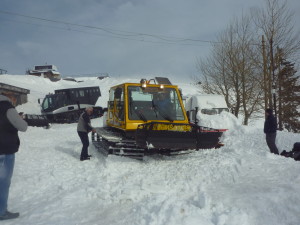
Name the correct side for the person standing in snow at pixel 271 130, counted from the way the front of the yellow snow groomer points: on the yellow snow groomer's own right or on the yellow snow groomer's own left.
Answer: on the yellow snow groomer's own left

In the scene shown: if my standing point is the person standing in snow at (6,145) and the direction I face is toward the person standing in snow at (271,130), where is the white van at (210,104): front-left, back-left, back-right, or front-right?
front-left

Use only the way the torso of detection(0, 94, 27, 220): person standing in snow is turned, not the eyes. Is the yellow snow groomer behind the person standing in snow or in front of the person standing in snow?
in front

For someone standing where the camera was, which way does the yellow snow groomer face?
facing the viewer and to the right of the viewer

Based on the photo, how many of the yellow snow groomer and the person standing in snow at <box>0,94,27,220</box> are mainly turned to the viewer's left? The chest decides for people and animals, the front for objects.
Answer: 0

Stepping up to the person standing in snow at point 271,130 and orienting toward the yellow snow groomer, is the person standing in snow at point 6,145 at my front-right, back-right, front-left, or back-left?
front-left

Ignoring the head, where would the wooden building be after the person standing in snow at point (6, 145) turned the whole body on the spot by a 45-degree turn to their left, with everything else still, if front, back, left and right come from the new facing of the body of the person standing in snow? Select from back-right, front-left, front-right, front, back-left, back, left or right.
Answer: front-left

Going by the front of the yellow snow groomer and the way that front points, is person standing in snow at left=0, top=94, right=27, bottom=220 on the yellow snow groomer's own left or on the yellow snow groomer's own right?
on the yellow snow groomer's own right

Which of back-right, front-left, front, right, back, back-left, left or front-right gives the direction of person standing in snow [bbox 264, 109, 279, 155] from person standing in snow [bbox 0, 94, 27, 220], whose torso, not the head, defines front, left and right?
front

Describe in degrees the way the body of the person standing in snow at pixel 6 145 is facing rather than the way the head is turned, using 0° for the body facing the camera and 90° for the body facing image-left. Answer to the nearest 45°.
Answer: approximately 270°

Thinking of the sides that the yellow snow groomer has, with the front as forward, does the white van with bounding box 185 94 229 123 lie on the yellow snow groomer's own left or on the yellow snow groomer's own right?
on the yellow snow groomer's own left

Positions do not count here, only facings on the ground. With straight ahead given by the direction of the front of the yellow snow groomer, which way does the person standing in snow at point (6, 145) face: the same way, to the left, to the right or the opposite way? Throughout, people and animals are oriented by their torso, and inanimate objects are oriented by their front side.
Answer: to the left
